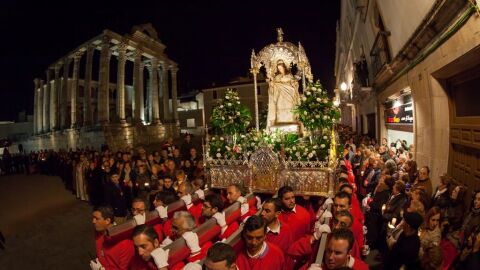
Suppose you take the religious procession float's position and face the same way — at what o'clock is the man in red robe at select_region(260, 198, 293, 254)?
The man in red robe is roughly at 12 o'clock from the religious procession float.

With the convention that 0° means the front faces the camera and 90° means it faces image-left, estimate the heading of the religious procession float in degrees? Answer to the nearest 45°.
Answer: approximately 0°

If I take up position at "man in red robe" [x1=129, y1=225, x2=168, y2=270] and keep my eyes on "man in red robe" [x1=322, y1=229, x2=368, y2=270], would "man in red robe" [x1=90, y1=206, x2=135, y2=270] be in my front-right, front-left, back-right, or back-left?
back-left

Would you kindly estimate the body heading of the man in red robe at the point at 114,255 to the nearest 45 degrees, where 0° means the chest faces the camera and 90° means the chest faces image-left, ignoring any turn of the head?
approximately 45°

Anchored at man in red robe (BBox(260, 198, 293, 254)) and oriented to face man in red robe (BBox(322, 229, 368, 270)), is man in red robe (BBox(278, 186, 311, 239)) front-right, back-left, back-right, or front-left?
back-left

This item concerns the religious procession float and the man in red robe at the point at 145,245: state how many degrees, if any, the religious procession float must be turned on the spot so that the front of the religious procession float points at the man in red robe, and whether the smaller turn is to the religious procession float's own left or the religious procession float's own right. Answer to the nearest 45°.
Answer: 0° — it already faces them

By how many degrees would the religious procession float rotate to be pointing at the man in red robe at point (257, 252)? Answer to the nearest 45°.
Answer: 0° — it already faces them
